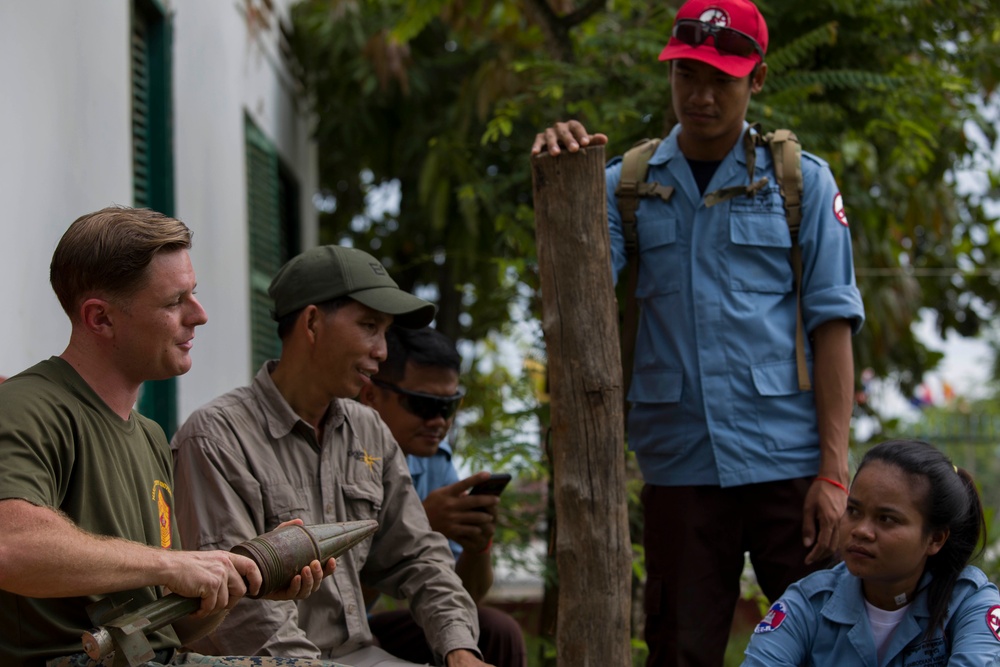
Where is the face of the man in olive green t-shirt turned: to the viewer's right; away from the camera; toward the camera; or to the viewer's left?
to the viewer's right

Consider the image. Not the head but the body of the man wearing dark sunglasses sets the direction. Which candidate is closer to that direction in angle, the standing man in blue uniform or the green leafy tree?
the standing man in blue uniform

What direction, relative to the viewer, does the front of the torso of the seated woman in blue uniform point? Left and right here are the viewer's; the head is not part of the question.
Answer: facing the viewer

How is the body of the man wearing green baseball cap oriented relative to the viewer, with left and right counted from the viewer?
facing the viewer and to the right of the viewer

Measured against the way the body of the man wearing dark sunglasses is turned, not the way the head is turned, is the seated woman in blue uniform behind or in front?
in front

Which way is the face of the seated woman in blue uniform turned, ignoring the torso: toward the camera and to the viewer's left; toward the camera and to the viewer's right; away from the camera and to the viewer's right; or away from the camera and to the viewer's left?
toward the camera and to the viewer's left

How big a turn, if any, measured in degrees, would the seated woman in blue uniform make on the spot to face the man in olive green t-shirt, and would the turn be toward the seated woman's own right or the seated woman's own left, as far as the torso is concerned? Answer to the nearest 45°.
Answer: approximately 45° to the seated woman's own right

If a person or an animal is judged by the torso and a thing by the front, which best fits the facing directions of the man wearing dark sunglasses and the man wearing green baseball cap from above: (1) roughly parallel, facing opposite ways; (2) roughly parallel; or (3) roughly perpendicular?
roughly parallel

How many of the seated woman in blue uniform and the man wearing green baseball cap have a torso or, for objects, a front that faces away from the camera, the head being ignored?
0

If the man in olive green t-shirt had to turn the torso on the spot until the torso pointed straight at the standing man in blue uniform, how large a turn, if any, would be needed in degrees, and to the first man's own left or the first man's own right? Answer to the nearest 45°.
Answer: approximately 90° to the first man's own left
